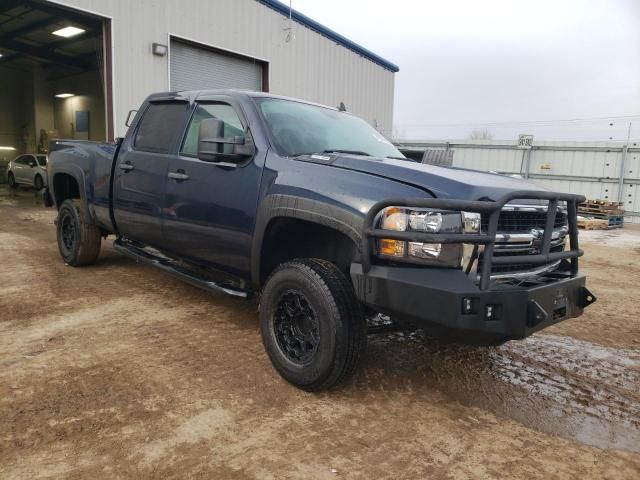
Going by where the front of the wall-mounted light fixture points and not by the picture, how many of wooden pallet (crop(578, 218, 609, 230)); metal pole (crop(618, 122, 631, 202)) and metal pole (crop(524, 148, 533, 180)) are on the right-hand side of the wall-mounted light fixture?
0

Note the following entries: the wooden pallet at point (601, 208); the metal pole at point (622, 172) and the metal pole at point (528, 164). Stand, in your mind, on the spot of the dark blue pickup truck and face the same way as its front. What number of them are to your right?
0

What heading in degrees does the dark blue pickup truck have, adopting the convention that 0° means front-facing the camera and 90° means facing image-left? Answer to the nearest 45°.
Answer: approximately 315°

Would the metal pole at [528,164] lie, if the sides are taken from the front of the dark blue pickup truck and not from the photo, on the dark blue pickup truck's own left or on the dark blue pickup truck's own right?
on the dark blue pickup truck's own left

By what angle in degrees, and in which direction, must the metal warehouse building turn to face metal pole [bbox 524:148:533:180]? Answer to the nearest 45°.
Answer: approximately 45° to its left

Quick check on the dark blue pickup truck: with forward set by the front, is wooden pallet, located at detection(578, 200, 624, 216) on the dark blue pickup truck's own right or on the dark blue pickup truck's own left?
on the dark blue pickup truck's own left

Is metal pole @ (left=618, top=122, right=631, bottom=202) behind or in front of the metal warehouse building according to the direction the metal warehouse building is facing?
in front

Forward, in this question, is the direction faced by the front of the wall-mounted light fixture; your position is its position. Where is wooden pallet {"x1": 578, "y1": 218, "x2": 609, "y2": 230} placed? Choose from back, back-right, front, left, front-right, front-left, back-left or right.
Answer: front-left

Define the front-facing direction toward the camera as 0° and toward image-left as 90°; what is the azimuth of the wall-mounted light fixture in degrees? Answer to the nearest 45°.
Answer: approximately 315°
